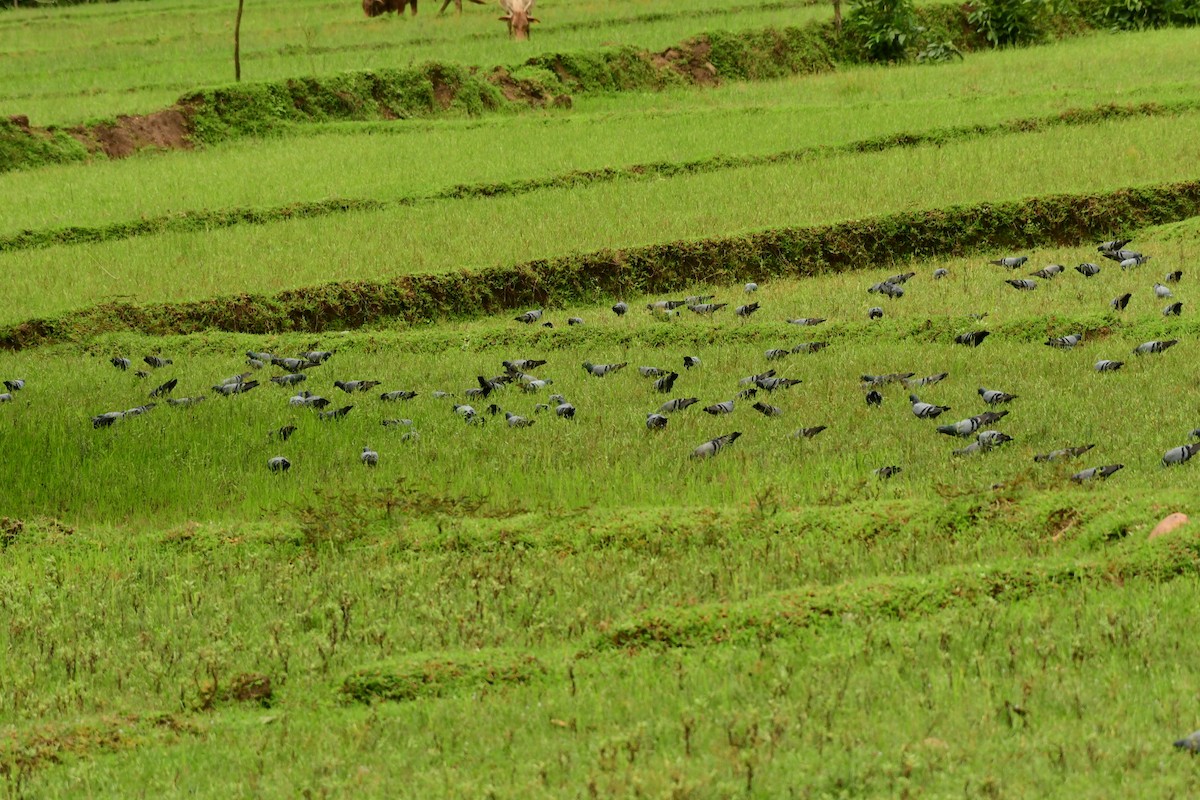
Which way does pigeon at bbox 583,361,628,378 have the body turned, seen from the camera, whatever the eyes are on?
to the viewer's left

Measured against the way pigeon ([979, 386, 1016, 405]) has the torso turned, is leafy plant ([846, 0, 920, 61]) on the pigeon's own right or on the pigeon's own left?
on the pigeon's own right

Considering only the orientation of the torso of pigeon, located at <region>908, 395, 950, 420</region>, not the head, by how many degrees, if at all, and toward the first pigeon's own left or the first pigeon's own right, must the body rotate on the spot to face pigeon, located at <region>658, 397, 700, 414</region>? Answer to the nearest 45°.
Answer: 0° — it already faces it

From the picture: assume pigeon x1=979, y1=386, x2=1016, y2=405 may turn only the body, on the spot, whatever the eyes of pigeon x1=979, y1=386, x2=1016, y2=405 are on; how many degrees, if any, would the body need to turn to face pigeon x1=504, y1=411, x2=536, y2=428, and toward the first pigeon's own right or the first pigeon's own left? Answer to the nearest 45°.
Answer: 0° — it already faces it

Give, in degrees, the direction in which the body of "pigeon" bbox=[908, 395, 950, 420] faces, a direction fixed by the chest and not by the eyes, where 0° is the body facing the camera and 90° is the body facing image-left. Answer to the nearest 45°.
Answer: approximately 90°

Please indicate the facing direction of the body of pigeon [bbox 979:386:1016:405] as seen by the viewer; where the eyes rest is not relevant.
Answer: to the viewer's left

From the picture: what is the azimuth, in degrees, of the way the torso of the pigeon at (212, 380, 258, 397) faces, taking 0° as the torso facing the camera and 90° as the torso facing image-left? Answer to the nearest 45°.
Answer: approximately 90°

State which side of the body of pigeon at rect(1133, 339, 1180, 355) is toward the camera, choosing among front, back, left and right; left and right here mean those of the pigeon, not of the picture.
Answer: left

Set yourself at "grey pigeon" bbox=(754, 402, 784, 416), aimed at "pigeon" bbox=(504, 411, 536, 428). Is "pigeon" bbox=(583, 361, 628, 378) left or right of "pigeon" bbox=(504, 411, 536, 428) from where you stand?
right

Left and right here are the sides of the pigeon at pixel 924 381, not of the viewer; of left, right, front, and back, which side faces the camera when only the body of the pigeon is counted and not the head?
left

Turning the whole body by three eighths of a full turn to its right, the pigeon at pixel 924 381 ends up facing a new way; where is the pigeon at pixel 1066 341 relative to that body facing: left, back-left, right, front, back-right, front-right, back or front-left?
front

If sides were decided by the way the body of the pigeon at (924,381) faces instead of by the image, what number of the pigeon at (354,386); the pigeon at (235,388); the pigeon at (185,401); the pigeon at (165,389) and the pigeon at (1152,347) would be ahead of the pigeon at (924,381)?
4

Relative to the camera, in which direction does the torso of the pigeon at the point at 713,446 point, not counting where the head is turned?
to the viewer's left
